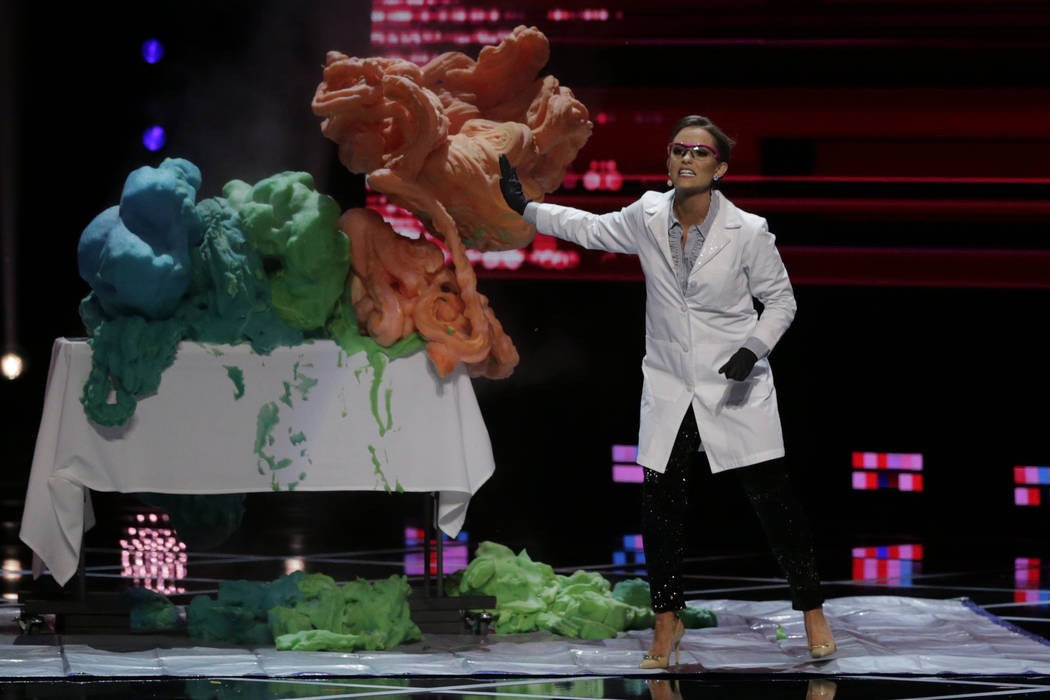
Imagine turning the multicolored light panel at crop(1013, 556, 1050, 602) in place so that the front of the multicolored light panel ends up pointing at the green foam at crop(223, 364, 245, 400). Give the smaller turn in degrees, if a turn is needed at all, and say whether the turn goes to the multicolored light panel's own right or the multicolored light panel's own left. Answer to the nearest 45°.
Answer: approximately 45° to the multicolored light panel's own right

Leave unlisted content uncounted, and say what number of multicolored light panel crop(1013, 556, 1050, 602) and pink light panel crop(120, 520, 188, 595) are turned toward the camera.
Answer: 2

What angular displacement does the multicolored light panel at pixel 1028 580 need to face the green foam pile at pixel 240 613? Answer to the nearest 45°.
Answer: approximately 45° to its right

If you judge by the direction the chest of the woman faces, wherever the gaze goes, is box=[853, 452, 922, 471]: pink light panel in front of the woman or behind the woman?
behind

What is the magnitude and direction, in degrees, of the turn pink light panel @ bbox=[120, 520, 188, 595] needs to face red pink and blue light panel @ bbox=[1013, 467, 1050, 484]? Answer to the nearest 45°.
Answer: approximately 90° to its left

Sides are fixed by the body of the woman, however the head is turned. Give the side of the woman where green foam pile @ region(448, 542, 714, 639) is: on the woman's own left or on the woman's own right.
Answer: on the woman's own right

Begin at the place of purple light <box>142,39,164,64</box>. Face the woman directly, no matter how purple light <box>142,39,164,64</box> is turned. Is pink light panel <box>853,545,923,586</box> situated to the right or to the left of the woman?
left

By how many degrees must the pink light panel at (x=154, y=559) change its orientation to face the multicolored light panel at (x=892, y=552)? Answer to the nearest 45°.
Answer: approximately 90° to its left

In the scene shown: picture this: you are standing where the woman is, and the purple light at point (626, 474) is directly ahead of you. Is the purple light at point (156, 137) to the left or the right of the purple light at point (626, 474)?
left
